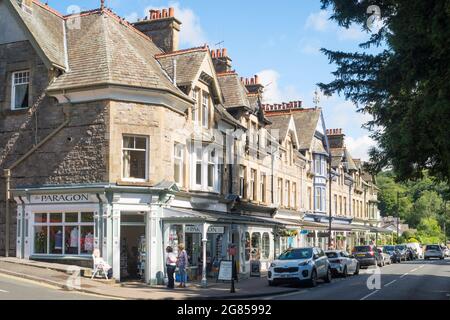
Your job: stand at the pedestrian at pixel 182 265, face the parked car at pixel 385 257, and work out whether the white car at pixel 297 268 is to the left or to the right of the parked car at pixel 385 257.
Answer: right

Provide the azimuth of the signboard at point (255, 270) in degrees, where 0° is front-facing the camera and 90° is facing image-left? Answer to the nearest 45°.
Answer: approximately 0°

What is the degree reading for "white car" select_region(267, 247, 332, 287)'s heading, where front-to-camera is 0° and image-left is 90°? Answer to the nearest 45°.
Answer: approximately 45°

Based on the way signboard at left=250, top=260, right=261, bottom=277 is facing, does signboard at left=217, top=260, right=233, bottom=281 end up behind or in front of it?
in front

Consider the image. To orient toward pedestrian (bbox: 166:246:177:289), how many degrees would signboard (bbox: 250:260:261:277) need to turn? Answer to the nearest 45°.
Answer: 0° — it already faces them

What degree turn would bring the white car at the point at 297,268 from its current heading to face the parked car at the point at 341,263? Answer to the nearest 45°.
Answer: approximately 135° to its right

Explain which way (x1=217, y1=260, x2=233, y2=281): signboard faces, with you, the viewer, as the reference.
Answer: facing the viewer

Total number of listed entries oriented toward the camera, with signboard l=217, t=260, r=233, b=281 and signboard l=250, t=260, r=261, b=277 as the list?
2

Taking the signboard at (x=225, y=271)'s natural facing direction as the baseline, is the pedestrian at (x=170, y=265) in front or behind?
in front

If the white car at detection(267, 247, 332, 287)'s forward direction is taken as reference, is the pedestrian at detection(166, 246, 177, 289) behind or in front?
in front

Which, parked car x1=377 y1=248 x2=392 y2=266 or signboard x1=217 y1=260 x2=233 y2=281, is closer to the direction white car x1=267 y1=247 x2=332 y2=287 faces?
the signboard
